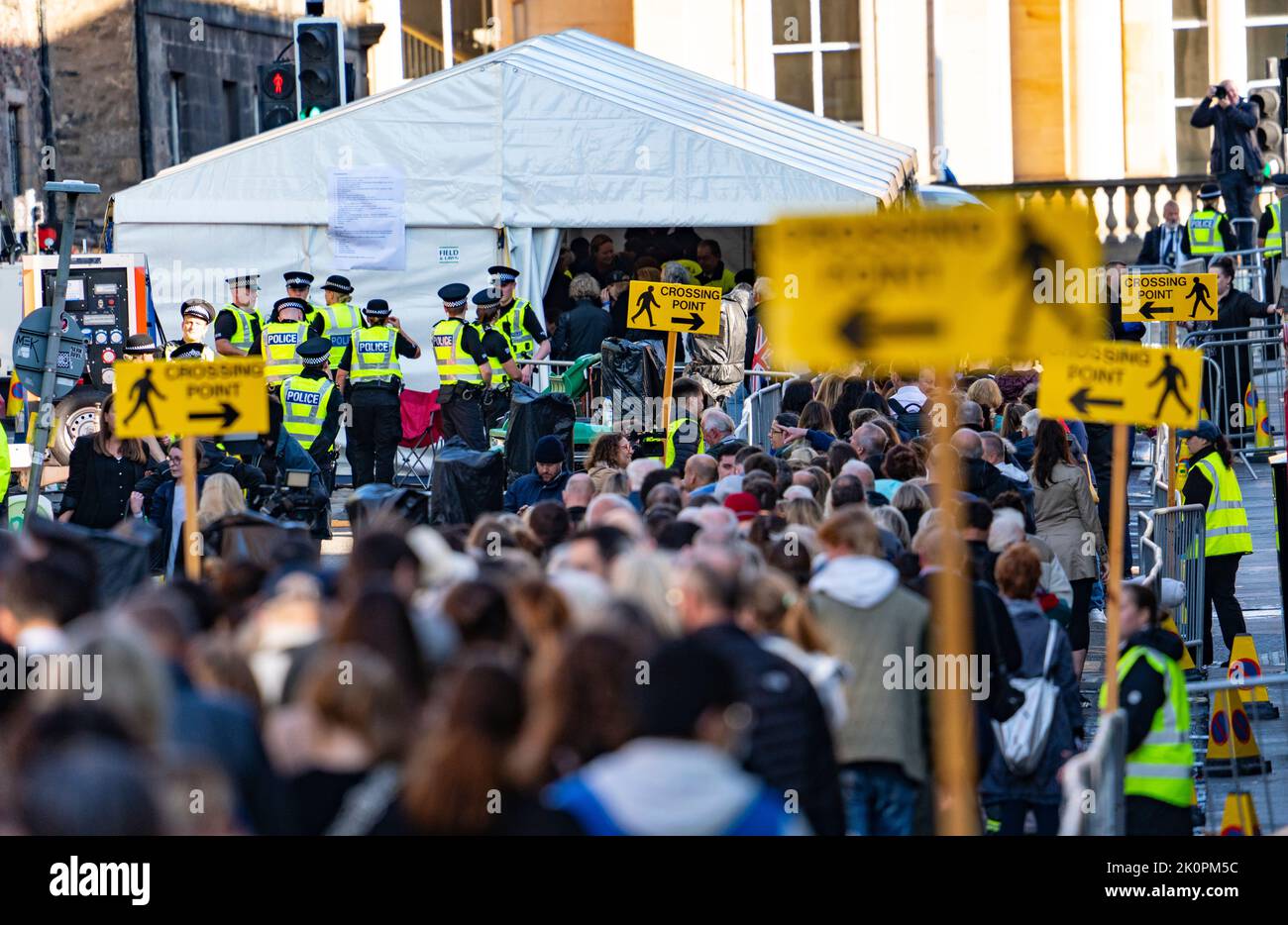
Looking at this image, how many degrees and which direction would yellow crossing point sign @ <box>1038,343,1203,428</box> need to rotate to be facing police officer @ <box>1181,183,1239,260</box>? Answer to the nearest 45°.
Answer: approximately 180°

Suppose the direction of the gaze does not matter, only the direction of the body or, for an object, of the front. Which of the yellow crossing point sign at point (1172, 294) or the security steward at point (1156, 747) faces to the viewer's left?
the security steward

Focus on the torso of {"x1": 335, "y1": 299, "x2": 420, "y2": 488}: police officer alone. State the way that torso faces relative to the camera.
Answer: away from the camera

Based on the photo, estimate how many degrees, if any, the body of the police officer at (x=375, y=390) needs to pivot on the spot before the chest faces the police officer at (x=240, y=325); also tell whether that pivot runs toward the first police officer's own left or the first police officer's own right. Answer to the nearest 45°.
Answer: approximately 90° to the first police officer's own left

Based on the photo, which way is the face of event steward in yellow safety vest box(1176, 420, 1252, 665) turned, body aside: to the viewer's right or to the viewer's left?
to the viewer's left

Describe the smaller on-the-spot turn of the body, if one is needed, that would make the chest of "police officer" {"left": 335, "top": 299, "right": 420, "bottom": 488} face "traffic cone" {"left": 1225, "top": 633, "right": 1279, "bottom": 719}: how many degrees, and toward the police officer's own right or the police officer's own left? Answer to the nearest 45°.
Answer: approximately 135° to the police officer's own right
